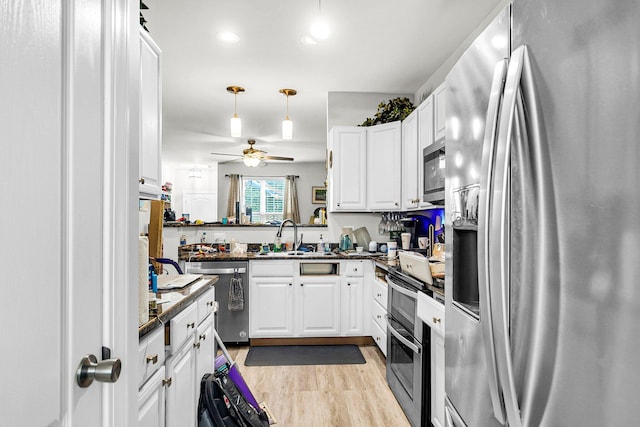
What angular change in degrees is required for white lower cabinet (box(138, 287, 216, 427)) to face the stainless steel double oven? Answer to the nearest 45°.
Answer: approximately 45° to its left

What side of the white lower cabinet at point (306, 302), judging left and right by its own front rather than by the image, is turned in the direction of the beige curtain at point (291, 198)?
back

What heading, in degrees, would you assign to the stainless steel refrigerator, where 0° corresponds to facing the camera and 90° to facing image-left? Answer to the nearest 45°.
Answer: approximately 45°

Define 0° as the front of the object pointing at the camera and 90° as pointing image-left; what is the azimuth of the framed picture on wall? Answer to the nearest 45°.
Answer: approximately 0°

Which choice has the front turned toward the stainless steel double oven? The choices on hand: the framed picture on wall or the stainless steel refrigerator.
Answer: the framed picture on wall
